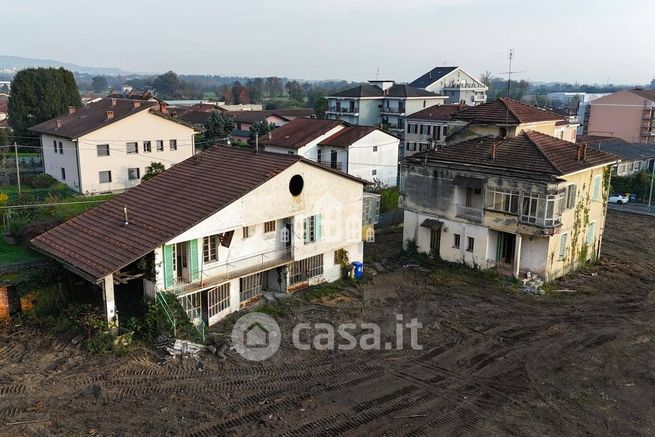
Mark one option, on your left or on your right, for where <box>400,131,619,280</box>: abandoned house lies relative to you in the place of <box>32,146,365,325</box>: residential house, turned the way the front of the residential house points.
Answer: on your left

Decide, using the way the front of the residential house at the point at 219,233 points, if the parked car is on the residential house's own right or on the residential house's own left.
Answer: on the residential house's own left

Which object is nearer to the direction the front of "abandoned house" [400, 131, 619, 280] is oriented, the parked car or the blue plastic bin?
the blue plastic bin

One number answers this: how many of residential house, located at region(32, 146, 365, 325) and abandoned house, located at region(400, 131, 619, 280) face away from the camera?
0

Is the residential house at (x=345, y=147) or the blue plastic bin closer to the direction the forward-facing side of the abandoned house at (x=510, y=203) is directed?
the blue plastic bin

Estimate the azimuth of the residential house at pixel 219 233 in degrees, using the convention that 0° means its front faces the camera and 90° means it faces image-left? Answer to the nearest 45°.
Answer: approximately 315°

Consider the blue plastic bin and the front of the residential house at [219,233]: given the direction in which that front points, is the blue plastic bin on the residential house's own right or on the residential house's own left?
on the residential house's own left
